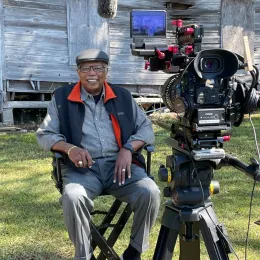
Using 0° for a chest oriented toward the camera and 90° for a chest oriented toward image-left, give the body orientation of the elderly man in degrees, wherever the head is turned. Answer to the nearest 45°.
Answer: approximately 0°

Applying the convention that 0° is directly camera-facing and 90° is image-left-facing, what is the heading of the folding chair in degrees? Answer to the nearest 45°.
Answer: approximately 0°

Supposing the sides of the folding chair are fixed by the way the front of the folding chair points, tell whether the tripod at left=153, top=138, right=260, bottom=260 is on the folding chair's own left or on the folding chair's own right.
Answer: on the folding chair's own left

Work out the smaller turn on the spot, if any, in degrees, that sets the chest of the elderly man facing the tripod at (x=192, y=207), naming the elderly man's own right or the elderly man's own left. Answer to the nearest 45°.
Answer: approximately 45° to the elderly man's own left

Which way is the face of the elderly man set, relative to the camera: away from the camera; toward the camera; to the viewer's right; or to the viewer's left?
toward the camera
